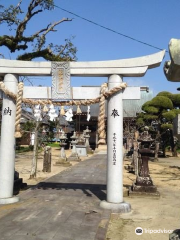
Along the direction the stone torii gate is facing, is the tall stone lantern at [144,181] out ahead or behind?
behind

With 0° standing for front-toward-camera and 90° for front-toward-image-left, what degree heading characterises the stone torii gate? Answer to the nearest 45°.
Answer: approximately 0°
